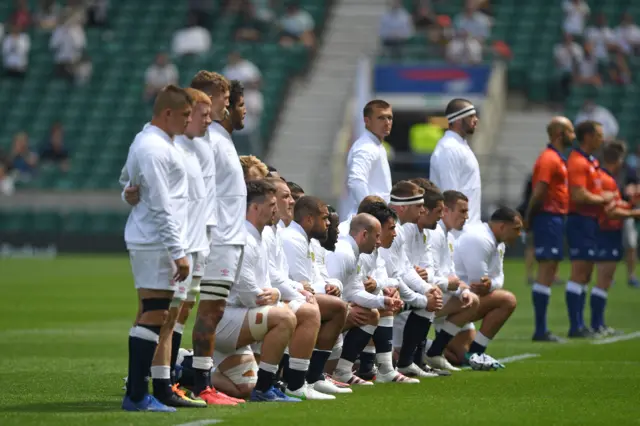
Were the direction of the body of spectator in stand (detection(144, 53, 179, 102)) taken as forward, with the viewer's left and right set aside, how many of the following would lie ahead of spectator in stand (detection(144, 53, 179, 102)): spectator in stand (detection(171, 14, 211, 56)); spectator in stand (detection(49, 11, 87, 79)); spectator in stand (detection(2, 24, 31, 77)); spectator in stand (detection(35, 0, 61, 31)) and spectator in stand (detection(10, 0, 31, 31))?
0

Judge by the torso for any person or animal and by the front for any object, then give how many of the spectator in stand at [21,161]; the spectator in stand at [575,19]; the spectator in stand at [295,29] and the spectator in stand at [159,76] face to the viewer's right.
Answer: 0

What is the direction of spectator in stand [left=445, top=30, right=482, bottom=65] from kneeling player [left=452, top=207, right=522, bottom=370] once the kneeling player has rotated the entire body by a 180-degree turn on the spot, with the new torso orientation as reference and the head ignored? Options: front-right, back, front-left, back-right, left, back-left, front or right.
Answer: right

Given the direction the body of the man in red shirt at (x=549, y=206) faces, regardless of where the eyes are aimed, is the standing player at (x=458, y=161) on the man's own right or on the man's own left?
on the man's own right

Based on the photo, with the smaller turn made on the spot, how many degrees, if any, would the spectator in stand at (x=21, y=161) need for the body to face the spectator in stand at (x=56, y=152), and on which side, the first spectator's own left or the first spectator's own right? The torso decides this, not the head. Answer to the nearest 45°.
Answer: approximately 90° to the first spectator's own left

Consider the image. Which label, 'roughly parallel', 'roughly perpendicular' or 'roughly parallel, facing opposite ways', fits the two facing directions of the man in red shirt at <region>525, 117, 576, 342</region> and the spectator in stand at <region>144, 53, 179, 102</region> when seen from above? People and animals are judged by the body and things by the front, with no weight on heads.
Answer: roughly perpendicular

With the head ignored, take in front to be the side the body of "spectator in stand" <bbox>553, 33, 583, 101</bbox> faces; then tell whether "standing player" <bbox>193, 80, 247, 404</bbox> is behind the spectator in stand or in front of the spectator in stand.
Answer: in front

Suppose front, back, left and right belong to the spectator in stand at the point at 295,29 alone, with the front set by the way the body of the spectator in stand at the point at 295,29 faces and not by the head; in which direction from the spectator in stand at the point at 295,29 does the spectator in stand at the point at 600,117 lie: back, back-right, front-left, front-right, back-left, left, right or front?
front-left

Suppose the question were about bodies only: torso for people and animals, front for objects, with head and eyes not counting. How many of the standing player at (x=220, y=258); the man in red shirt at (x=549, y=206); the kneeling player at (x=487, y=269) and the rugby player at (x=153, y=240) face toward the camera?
0

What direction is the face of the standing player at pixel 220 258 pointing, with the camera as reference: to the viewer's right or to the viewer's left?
to the viewer's right

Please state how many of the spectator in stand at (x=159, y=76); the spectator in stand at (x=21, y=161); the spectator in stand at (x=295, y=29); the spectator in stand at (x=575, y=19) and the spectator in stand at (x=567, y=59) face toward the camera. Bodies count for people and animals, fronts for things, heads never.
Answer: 5

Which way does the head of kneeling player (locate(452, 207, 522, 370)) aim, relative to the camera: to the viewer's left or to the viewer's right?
to the viewer's right

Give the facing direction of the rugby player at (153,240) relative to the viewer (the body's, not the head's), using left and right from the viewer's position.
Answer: facing to the right of the viewer

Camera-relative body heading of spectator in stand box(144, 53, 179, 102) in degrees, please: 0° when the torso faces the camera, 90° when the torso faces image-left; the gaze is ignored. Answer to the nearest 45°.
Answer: approximately 0°

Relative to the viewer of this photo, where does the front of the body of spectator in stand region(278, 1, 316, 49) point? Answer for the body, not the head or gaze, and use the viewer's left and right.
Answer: facing the viewer

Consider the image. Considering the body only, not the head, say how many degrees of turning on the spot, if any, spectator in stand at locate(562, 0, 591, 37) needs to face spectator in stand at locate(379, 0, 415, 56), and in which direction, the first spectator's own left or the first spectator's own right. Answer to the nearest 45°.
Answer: approximately 90° to the first spectator's own right
